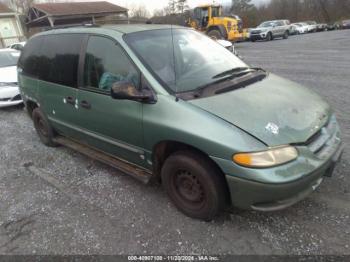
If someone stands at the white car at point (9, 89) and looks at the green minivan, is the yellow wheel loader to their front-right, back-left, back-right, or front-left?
back-left

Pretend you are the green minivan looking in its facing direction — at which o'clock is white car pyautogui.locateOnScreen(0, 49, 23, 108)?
The white car is roughly at 6 o'clock from the green minivan.

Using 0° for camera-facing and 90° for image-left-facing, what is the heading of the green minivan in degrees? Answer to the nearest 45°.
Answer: approximately 315°

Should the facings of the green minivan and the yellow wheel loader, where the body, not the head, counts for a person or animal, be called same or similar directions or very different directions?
very different directions

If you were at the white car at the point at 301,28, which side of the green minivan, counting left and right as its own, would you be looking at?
left

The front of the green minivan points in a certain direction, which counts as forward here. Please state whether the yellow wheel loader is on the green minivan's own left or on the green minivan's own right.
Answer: on the green minivan's own left
